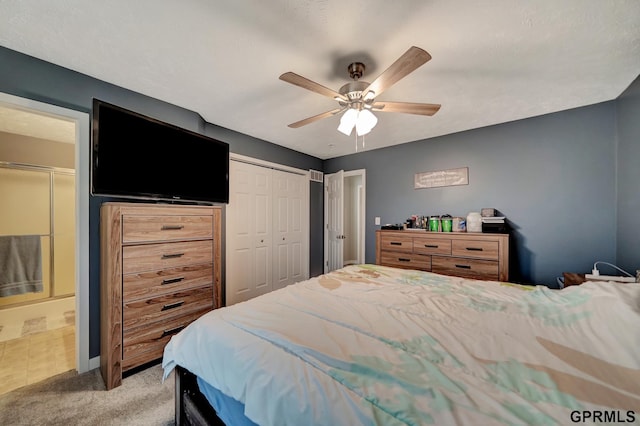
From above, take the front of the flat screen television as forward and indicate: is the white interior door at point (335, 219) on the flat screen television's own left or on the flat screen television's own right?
on the flat screen television's own left

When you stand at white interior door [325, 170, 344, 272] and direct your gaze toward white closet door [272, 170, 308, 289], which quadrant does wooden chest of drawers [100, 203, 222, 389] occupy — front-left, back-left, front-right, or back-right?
front-left

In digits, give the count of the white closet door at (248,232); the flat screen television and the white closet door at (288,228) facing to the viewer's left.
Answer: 0

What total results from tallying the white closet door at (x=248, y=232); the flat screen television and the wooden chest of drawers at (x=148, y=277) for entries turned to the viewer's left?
0

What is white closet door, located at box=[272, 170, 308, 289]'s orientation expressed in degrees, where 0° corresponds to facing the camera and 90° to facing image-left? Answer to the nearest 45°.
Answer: approximately 315°

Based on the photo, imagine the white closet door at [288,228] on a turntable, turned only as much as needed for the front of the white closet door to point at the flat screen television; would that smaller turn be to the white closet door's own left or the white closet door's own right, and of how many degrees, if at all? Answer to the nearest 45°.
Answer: approximately 90° to the white closet door's own right

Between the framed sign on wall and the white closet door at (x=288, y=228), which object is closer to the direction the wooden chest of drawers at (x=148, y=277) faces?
the framed sign on wall

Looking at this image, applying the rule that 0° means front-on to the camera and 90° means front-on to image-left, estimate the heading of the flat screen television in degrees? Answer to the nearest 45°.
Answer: approximately 315°

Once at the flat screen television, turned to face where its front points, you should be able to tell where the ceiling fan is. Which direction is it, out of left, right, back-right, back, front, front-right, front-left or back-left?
front

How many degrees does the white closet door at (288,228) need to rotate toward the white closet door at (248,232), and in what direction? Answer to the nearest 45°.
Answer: approximately 90° to its right

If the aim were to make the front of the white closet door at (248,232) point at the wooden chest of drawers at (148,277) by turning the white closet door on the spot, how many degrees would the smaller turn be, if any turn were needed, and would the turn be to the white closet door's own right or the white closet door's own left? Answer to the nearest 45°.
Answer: approximately 90° to the white closet door's own right

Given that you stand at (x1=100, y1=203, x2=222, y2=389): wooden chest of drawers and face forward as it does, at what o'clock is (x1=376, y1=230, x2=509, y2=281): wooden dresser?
The wooden dresser is roughly at 11 o'clock from the wooden chest of drawers.

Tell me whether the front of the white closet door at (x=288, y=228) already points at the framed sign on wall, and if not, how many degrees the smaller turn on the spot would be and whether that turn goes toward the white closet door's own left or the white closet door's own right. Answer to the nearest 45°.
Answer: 0° — it already faces it

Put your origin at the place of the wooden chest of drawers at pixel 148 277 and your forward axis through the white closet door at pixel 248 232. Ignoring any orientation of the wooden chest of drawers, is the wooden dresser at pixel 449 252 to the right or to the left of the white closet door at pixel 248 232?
right

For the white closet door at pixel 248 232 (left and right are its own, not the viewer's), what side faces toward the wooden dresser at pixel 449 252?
front

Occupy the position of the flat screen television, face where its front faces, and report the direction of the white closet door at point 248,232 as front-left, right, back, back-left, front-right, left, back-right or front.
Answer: left

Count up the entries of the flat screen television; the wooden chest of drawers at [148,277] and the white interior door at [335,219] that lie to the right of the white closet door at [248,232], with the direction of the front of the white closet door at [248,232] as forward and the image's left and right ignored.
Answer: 2

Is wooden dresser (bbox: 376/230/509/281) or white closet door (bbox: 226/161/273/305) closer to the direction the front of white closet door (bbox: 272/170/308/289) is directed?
the wooden dresser

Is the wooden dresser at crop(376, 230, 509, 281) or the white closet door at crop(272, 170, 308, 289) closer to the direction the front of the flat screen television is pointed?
the wooden dresser

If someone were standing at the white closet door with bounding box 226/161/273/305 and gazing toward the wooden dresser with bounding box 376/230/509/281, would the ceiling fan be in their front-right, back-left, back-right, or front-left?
front-right
